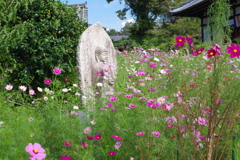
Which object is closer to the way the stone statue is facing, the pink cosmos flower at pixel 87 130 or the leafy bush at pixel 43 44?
the pink cosmos flower

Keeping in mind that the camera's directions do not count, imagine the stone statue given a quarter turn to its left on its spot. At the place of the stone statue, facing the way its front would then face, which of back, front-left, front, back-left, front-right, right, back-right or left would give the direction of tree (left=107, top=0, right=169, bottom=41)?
front-left

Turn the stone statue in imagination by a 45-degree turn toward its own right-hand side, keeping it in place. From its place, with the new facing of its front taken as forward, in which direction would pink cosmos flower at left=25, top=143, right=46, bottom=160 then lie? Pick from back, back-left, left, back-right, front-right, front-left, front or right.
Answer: front

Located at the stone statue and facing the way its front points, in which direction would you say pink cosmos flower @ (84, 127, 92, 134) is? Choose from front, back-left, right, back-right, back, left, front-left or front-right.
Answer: front-right

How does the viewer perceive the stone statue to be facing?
facing the viewer and to the right of the viewer
